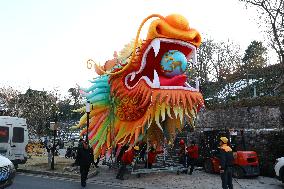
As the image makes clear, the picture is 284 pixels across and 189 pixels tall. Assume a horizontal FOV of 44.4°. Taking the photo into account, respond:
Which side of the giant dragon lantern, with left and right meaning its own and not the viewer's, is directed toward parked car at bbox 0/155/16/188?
right

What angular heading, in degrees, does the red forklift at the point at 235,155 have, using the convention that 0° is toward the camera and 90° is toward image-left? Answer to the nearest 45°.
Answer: approximately 135°

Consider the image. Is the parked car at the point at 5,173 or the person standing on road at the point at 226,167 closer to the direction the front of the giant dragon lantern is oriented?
the person standing on road

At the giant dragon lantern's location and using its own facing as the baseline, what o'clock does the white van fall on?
The white van is roughly at 5 o'clock from the giant dragon lantern.

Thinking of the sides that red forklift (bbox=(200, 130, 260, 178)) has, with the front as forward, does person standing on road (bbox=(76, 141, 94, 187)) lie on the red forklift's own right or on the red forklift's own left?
on the red forklift's own left

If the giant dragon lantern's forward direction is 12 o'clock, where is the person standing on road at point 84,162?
The person standing on road is roughly at 3 o'clock from the giant dragon lantern.
